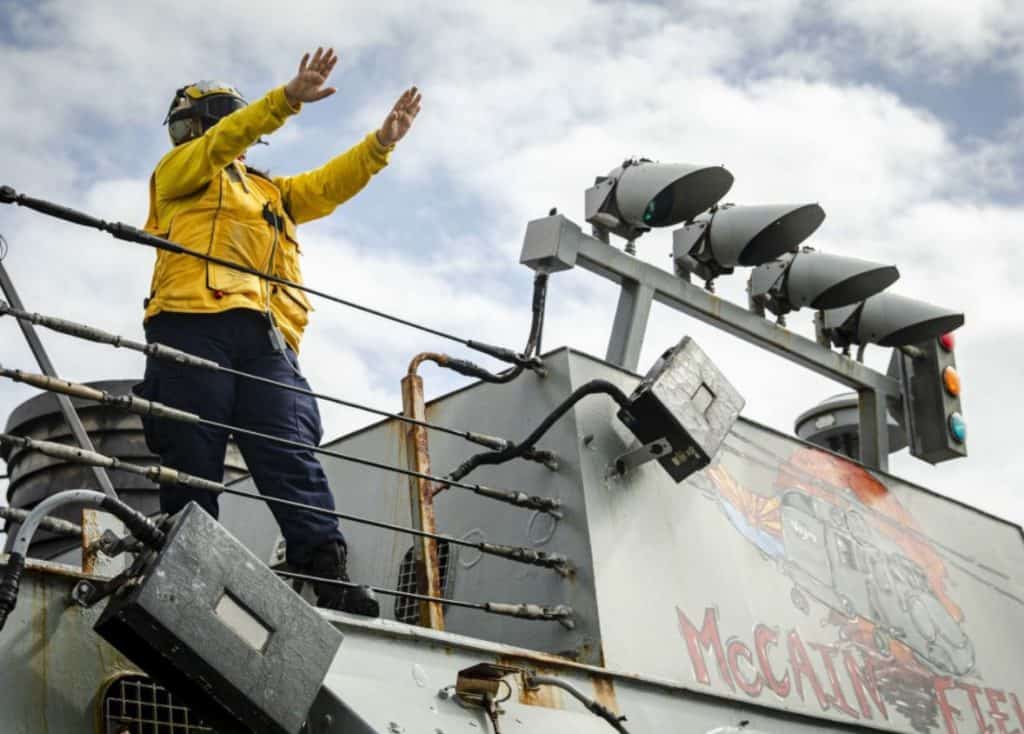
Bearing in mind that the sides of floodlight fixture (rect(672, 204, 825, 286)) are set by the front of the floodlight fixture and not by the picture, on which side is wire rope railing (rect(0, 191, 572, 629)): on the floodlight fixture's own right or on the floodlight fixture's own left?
on the floodlight fixture's own right

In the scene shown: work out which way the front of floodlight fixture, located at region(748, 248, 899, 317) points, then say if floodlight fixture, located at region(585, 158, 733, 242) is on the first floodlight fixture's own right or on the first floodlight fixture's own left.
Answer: on the first floodlight fixture's own right

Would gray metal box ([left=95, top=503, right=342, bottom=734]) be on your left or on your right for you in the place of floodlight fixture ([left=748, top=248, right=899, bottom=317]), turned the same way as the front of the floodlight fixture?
on your right

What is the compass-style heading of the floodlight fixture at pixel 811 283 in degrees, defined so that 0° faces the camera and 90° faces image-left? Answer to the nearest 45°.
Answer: approximately 315°

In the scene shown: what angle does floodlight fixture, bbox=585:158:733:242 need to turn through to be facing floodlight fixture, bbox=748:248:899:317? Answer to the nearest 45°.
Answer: approximately 90° to its left

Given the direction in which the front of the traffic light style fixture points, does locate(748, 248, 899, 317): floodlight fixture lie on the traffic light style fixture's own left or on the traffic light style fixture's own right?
on the traffic light style fixture's own right

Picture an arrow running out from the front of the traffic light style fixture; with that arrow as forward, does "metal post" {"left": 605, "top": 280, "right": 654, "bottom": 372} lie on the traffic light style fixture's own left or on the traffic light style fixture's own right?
on the traffic light style fixture's own right
